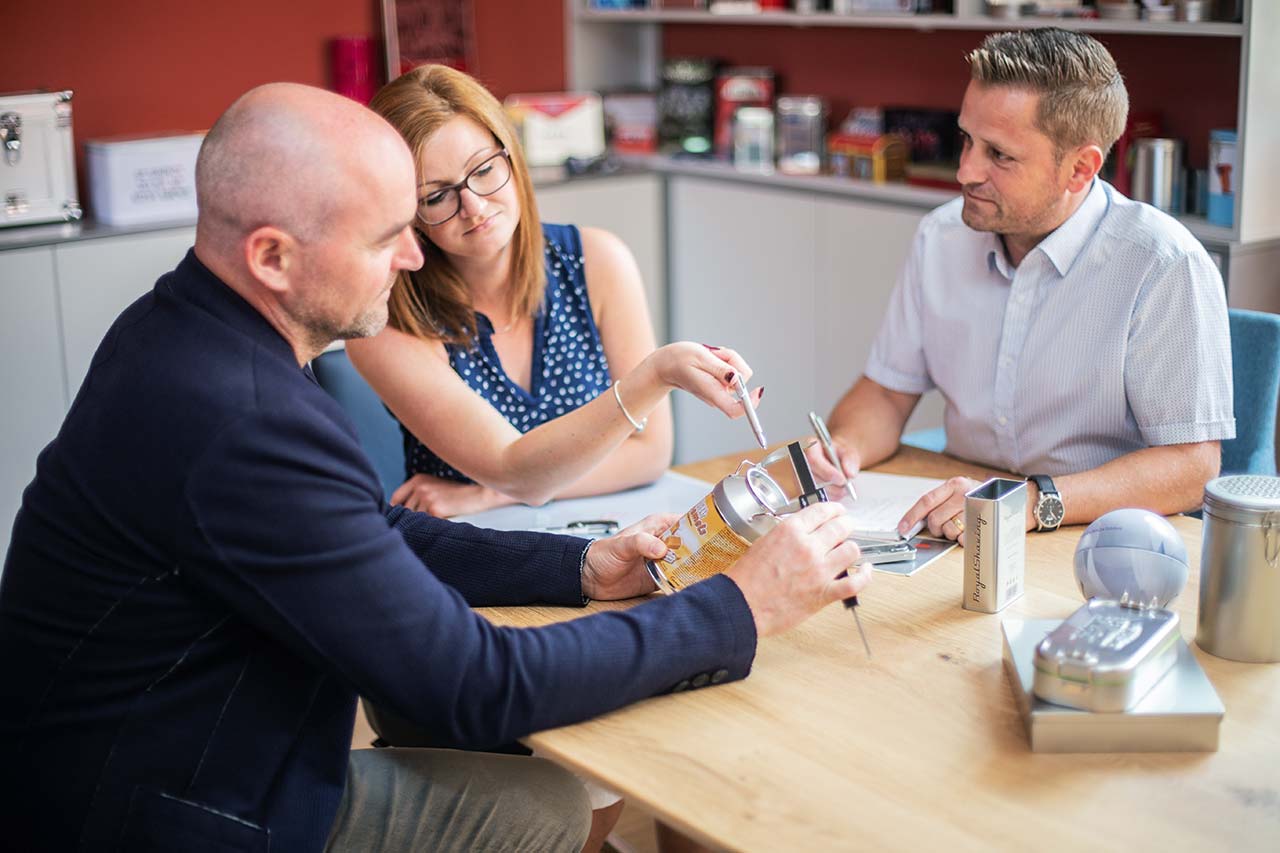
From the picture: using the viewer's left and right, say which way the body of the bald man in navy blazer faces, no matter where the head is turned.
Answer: facing to the right of the viewer

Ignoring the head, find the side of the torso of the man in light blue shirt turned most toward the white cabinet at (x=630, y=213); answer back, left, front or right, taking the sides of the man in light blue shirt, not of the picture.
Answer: right

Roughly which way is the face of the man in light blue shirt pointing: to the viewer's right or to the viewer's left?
to the viewer's left

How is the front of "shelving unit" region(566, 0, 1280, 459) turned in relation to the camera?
facing the viewer

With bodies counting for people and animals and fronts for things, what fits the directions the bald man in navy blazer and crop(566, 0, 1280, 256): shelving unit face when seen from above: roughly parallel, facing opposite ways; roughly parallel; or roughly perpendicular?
roughly perpendicular

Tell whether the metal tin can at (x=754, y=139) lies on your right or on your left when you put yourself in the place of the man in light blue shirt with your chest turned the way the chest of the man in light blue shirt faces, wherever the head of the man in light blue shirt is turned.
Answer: on your right

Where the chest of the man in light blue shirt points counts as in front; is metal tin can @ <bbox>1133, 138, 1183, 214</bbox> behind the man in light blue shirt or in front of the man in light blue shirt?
behind

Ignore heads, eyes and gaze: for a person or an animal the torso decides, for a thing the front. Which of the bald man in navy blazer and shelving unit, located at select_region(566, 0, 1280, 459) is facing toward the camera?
the shelving unit

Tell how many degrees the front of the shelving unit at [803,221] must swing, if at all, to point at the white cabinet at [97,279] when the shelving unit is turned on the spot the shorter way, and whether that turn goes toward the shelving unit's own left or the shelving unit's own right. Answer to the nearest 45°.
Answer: approximately 45° to the shelving unit's own right

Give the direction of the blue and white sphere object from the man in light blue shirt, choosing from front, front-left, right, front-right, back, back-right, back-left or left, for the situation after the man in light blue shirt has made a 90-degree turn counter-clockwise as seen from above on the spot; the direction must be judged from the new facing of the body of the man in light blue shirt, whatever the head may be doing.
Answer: front-right

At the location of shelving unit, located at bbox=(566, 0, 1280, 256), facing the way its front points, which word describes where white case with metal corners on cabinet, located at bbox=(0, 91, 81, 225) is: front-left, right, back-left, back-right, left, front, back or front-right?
right

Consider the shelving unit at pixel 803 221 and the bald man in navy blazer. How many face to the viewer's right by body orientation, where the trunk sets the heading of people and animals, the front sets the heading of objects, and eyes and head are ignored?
1

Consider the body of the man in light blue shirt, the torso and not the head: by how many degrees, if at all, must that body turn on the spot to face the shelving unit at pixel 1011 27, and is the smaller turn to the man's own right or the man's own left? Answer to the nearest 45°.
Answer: approximately 135° to the man's own right

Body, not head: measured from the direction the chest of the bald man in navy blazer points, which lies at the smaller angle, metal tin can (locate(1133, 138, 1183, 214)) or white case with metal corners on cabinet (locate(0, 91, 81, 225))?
the metal tin can

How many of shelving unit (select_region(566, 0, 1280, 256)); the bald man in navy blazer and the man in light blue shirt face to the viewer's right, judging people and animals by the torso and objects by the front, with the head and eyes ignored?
1

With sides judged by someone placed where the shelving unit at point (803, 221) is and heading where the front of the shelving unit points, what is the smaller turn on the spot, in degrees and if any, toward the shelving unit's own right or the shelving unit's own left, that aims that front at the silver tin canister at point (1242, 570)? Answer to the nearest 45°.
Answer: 0° — it already faces it

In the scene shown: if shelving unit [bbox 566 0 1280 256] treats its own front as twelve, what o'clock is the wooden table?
The wooden table is roughly at 12 o'clock from the shelving unit.

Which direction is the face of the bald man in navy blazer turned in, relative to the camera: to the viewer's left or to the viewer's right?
to the viewer's right

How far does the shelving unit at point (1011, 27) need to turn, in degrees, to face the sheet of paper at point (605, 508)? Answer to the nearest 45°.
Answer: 0° — it already faces it

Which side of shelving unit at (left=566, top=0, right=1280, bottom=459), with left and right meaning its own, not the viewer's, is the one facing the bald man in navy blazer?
front
